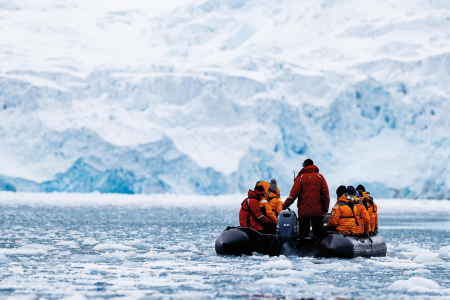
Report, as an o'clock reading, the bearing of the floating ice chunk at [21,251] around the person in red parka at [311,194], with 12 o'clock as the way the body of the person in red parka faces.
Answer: The floating ice chunk is roughly at 9 o'clock from the person in red parka.

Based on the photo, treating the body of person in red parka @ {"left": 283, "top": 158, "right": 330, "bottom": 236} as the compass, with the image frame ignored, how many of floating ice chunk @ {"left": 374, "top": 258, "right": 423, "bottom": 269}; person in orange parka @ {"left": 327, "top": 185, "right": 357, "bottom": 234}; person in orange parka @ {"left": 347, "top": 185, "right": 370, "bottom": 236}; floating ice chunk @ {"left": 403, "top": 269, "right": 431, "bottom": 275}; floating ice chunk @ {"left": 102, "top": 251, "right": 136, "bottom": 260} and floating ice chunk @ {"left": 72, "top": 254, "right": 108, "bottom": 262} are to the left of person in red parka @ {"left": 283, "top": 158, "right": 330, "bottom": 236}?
2

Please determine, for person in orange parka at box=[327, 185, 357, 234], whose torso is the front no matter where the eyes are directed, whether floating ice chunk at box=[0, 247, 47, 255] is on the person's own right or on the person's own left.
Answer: on the person's own left

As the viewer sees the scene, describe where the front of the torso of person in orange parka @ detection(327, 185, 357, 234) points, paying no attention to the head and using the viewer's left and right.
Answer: facing away from the viewer and to the left of the viewer

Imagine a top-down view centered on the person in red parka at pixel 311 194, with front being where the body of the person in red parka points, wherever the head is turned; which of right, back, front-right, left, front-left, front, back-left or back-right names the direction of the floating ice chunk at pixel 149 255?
left

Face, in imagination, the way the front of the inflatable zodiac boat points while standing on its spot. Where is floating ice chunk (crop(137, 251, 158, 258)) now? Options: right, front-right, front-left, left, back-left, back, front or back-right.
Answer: back-left

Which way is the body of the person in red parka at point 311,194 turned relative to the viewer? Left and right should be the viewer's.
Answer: facing away from the viewer

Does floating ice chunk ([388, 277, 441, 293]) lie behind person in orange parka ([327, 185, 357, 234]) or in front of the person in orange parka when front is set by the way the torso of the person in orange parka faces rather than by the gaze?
behind

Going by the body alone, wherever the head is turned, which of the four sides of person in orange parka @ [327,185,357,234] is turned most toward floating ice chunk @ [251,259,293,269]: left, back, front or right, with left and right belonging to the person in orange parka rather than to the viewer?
left

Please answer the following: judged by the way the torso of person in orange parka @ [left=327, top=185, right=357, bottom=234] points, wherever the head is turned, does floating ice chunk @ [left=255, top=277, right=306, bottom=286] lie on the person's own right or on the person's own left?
on the person's own left

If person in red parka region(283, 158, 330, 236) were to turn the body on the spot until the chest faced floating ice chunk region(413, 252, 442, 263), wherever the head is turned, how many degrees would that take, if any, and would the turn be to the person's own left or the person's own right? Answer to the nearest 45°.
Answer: approximately 90° to the person's own right

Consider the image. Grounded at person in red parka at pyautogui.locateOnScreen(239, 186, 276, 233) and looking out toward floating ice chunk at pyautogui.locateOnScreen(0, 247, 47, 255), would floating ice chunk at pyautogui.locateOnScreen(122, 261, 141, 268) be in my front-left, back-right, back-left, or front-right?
front-left

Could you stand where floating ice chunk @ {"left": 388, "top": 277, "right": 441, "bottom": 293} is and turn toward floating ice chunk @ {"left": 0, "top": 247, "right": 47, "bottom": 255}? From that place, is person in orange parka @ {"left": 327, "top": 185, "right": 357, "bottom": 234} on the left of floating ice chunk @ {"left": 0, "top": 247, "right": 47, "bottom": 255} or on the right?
right

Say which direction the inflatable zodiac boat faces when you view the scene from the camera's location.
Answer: facing away from the viewer and to the right of the viewer

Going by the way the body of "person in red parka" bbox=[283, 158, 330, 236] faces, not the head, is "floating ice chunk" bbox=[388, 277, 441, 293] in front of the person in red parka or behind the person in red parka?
behind

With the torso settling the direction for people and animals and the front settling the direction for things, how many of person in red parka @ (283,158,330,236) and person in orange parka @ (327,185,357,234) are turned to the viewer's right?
0

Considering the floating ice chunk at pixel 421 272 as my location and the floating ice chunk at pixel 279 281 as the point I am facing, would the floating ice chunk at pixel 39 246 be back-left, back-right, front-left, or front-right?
front-right
